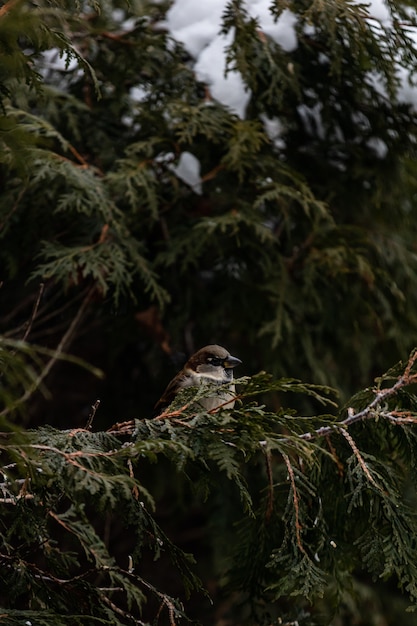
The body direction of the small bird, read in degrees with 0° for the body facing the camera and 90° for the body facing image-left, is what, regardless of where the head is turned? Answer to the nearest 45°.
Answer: approximately 270°
